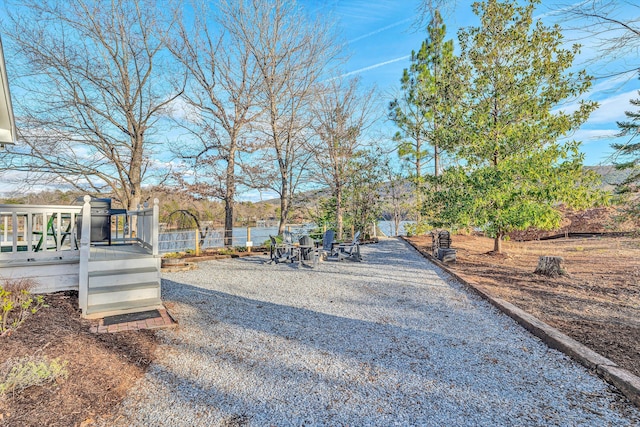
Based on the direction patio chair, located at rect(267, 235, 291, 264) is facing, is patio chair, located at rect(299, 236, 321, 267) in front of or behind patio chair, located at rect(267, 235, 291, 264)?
in front

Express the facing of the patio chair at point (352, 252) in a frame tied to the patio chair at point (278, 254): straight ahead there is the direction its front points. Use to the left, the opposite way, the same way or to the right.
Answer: the opposite way

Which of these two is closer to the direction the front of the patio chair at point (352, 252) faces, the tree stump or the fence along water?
the fence along water

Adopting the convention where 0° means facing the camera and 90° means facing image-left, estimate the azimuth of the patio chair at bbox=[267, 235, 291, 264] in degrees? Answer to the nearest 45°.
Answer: approximately 270°

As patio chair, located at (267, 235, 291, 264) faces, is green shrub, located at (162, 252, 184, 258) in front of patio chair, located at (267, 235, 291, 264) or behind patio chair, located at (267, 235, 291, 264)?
behind

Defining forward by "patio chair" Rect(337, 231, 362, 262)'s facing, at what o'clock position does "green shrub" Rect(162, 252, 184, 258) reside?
The green shrub is roughly at 12 o'clock from the patio chair.

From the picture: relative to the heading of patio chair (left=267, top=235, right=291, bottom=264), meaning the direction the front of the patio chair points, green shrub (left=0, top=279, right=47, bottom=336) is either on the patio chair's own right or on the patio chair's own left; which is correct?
on the patio chair's own right

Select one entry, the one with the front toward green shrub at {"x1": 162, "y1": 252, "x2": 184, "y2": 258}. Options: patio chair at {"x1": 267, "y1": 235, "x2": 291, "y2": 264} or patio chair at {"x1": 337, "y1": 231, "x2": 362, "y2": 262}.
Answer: patio chair at {"x1": 337, "y1": 231, "x2": 362, "y2": 262}

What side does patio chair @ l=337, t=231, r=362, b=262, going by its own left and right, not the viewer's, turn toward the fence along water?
front

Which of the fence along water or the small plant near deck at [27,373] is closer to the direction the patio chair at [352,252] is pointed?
the fence along water

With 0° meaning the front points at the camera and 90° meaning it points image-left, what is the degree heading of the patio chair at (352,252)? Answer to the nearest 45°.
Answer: approximately 90°

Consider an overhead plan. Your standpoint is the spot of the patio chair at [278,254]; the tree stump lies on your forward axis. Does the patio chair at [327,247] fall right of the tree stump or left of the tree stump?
left

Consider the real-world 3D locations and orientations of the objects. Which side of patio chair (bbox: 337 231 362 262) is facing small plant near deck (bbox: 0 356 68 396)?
left

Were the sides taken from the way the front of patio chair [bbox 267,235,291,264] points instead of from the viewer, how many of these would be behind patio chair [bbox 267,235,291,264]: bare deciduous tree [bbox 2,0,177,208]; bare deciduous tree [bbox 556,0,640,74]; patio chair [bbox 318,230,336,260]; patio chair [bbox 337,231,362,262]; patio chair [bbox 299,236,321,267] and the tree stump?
1

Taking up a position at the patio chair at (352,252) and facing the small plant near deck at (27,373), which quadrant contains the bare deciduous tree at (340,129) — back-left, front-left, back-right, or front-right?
back-right

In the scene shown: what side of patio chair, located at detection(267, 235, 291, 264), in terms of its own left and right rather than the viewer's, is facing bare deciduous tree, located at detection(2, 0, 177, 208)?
back

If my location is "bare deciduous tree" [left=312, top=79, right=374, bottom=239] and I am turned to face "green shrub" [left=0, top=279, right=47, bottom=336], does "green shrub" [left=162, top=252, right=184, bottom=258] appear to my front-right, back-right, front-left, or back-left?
front-right
